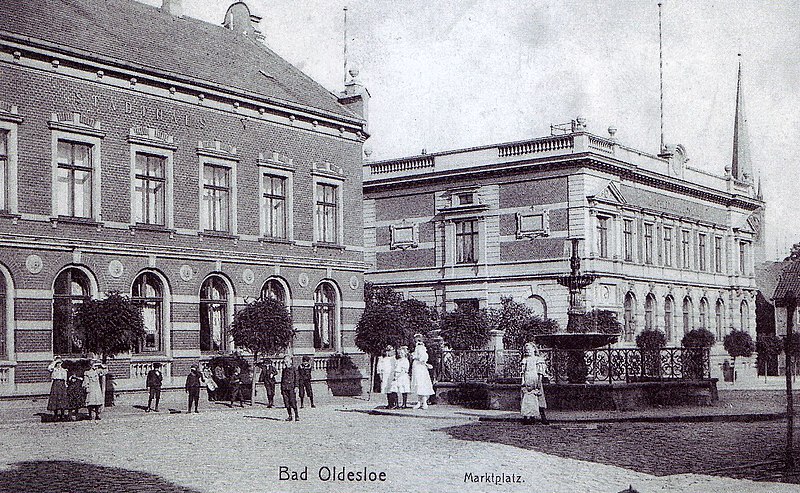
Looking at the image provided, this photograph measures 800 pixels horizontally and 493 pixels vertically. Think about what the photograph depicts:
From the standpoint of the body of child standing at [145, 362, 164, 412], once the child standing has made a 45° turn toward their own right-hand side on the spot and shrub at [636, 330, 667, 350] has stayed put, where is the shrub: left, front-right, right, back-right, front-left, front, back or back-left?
back-left

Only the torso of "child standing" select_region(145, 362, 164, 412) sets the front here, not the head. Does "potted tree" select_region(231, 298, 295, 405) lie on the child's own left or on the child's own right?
on the child's own left

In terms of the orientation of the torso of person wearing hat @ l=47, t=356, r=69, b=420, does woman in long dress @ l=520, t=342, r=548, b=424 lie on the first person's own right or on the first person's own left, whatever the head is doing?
on the first person's own left

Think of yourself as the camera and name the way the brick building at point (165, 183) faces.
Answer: facing the viewer and to the right of the viewer

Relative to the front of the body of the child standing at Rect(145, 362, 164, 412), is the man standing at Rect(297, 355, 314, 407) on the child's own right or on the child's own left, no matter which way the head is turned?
on the child's own left

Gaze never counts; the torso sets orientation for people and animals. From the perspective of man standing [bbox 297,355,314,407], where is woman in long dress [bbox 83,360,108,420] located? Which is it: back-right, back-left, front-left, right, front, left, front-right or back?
front-right

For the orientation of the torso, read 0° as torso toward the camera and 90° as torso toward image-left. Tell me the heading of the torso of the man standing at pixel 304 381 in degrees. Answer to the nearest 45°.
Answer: approximately 0°

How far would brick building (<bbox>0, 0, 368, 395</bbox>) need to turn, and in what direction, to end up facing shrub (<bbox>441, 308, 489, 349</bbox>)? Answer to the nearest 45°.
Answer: approximately 90° to its left

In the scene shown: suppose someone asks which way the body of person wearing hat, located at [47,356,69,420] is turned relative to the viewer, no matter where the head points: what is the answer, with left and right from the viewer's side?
facing the viewer
